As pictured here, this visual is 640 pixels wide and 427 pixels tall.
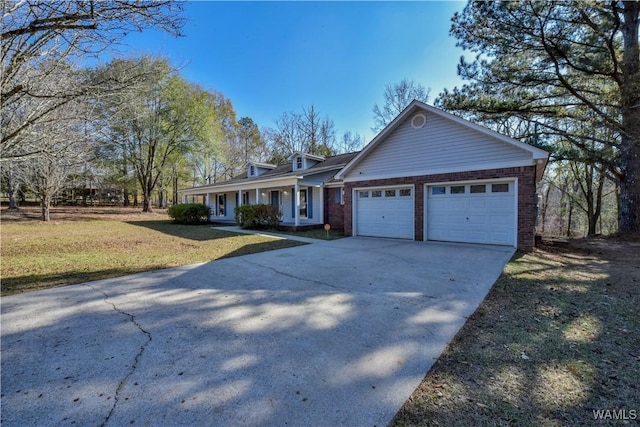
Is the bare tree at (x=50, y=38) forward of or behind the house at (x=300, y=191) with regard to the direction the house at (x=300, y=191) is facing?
forward

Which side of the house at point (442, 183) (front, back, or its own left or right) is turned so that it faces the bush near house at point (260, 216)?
right

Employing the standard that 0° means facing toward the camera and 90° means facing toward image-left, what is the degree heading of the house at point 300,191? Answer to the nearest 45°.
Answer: approximately 45°

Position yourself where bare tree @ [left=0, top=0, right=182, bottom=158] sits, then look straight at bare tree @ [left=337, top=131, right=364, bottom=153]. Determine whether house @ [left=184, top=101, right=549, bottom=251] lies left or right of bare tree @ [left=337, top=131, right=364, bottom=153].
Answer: right

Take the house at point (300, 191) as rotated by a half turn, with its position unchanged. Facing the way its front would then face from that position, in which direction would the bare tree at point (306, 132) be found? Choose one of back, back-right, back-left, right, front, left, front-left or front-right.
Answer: front-left

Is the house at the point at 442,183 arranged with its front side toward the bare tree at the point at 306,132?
no

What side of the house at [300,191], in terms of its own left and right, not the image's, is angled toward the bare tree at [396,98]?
back

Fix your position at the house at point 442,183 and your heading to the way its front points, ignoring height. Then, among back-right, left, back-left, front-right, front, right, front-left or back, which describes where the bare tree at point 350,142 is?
back-right

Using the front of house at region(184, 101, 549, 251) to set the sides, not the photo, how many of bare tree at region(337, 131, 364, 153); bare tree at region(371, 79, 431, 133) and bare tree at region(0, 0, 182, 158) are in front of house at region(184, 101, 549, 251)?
1

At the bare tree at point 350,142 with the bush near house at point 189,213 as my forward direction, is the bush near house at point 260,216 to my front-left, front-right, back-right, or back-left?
front-left
